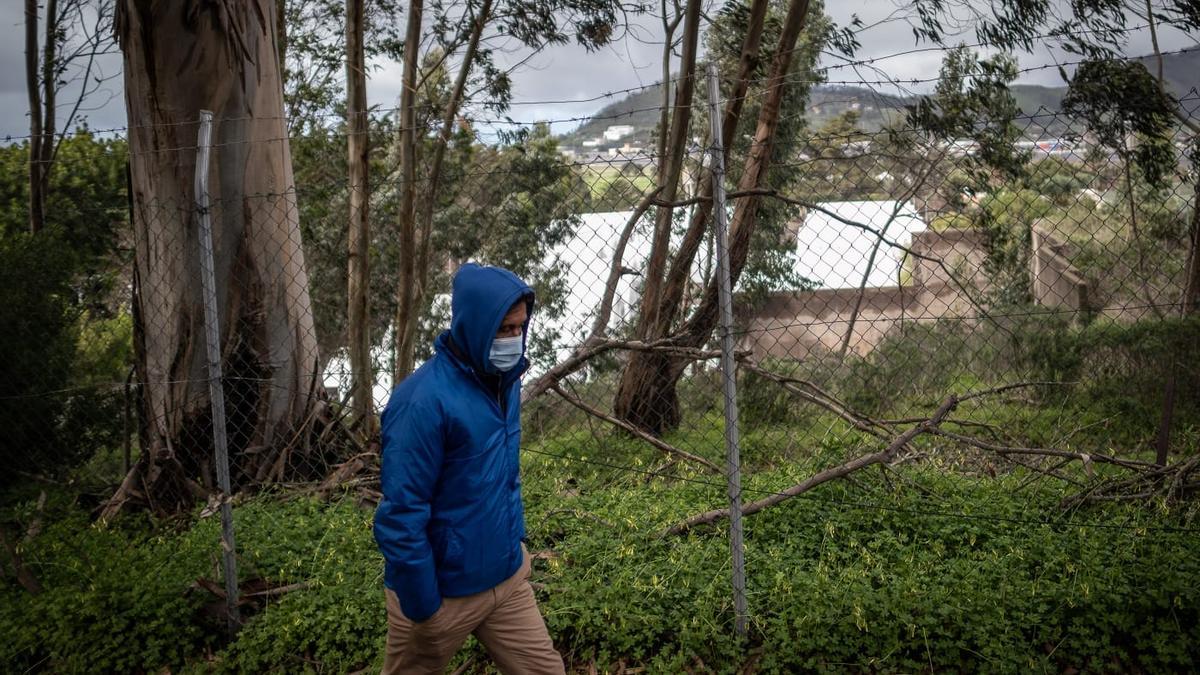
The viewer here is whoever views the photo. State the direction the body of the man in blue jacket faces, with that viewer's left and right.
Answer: facing the viewer and to the right of the viewer

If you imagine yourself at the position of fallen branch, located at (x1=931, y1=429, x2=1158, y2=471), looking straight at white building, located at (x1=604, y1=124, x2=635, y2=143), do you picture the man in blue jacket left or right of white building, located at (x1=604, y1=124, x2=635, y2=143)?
left

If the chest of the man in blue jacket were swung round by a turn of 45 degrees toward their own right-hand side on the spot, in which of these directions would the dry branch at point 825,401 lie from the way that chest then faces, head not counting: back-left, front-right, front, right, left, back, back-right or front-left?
back-left

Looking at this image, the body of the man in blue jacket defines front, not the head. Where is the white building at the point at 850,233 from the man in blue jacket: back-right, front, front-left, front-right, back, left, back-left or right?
left

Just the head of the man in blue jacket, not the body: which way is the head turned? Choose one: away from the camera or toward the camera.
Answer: toward the camera

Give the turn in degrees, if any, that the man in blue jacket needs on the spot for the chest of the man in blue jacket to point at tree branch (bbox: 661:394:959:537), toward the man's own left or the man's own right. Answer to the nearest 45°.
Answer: approximately 90° to the man's own left

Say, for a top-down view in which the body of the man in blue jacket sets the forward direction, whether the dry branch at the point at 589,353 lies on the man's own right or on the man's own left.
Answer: on the man's own left
